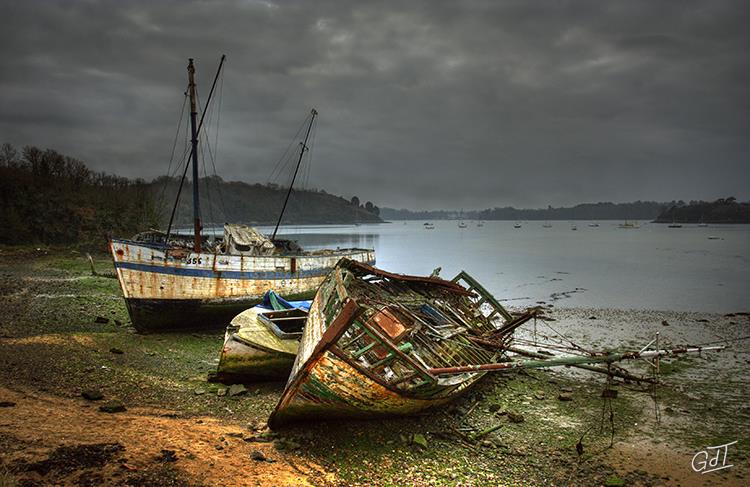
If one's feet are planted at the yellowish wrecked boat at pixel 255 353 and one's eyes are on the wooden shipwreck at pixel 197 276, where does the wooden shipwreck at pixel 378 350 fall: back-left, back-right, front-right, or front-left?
back-right

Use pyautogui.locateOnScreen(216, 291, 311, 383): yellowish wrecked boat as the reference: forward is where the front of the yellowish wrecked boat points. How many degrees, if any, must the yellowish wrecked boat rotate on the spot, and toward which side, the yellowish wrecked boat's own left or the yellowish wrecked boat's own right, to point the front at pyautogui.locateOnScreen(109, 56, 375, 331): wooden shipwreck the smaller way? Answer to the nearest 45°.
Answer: approximately 135° to the yellowish wrecked boat's own right

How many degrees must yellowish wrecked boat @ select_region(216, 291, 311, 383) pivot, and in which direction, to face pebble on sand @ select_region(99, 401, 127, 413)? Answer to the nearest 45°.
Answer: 0° — it already faces it

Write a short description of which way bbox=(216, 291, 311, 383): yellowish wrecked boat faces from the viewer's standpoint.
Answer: facing the viewer and to the left of the viewer

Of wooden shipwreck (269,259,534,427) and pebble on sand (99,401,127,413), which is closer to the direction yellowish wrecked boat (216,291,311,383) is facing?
the pebble on sand

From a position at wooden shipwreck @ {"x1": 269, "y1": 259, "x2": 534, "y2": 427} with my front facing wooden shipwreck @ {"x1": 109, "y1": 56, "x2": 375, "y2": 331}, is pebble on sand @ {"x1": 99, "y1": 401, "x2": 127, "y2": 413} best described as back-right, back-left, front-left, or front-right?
front-left

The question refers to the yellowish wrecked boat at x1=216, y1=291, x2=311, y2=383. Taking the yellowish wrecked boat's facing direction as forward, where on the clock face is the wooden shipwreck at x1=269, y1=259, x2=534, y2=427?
The wooden shipwreck is roughly at 9 o'clock from the yellowish wrecked boat.
